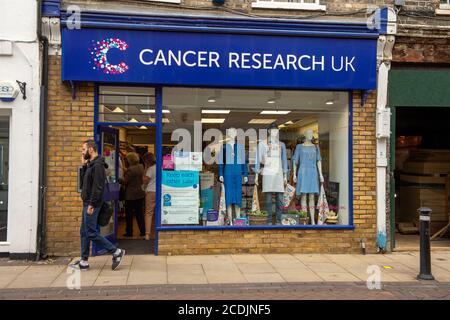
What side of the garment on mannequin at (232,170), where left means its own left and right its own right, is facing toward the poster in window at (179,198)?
right

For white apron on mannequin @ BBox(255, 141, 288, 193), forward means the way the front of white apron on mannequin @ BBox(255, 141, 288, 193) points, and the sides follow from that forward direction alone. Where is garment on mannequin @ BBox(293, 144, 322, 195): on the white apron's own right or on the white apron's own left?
on the white apron's own left

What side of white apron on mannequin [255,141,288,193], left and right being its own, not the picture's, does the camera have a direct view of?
front

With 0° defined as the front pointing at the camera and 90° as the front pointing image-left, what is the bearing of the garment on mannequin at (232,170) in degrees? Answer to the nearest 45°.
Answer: approximately 0°

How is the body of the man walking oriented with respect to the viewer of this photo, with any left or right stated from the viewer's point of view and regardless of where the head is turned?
facing to the left of the viewer

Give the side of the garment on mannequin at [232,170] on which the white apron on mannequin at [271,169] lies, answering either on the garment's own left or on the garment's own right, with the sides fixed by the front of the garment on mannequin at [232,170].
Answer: on the garment's own left

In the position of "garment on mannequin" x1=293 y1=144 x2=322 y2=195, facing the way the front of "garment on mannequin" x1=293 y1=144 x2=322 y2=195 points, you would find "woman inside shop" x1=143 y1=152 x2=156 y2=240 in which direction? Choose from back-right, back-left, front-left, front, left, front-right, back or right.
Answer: right

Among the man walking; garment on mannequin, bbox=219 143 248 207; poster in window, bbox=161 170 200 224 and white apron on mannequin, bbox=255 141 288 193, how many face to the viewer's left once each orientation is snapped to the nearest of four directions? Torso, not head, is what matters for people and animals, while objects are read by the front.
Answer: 1

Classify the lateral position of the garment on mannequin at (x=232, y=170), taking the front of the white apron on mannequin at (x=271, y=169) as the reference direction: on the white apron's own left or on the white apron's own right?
on the white apron's own right

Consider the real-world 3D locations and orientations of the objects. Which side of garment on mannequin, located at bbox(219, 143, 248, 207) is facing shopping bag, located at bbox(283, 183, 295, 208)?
left

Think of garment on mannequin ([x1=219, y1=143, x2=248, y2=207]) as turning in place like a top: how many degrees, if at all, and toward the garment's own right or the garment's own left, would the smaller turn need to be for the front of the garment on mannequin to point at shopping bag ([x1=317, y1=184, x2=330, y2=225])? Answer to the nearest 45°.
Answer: approximately 90° to the garment's own left

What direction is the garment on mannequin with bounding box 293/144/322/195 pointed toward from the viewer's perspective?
toward the camera

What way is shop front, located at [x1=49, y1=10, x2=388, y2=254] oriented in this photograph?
toward the camera

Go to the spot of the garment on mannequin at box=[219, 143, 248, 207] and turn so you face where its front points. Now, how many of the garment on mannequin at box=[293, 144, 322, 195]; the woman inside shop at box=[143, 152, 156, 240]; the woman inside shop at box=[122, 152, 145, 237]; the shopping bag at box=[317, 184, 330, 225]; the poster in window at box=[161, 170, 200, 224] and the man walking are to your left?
2
